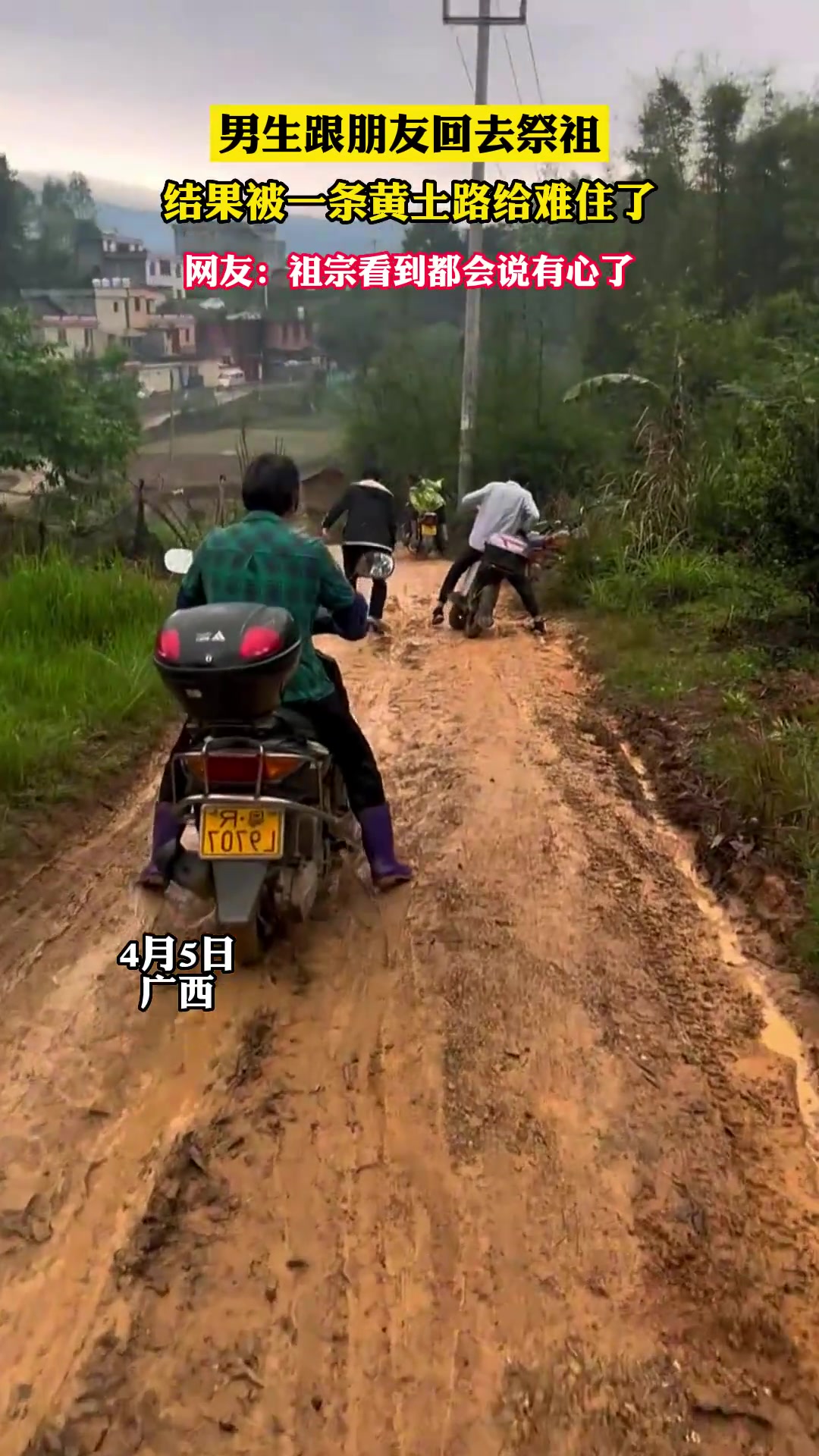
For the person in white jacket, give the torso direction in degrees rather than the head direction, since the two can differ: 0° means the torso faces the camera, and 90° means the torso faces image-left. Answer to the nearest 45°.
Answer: approximately 225°

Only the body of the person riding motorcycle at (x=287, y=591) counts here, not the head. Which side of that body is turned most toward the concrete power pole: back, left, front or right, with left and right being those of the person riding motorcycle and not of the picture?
front

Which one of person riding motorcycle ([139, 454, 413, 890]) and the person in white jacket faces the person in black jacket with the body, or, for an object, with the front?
the person riding motorcycle

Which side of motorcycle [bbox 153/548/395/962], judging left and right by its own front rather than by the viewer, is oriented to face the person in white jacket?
front

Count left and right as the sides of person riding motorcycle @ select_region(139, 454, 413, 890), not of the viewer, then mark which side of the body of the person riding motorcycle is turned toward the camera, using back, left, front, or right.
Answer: back

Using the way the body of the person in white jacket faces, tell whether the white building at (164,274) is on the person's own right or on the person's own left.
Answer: on the person's own left

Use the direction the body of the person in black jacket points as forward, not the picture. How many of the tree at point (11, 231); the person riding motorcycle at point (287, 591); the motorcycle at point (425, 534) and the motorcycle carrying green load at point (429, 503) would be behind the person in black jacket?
1

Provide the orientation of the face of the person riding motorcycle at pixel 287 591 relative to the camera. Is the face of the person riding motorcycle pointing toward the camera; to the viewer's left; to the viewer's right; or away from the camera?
away from the camera

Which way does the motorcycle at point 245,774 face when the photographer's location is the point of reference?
facing away from the viewer

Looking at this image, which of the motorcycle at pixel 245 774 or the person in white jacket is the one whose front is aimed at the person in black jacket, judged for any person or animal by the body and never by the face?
the motorcycle

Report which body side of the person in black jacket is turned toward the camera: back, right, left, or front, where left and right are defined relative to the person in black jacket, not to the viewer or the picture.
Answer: back

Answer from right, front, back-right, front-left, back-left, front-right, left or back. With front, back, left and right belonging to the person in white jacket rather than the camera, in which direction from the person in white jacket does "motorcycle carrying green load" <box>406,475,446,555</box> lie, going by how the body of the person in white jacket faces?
front-left
